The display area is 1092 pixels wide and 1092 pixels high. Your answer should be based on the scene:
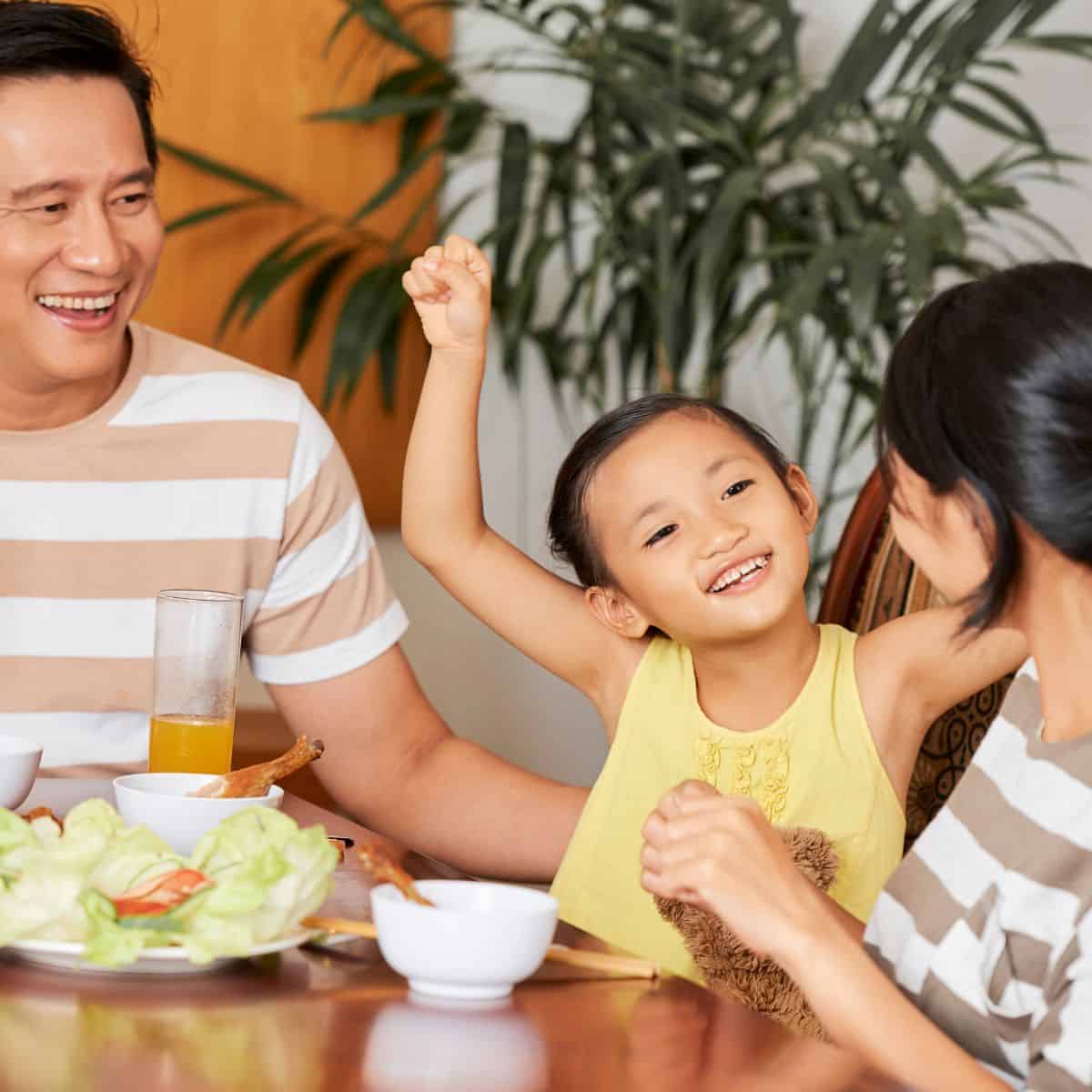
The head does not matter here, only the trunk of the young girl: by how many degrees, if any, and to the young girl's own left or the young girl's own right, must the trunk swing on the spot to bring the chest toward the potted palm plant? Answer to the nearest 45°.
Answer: approximately 180°

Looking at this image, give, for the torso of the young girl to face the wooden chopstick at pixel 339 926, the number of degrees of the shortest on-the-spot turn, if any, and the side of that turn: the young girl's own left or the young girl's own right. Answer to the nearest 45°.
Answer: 0° — they already face it

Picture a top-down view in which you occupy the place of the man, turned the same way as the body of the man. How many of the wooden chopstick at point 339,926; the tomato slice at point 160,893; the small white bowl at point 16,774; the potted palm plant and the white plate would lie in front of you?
4

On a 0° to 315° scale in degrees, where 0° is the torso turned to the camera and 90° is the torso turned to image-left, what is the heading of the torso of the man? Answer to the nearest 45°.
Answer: approximately 0°

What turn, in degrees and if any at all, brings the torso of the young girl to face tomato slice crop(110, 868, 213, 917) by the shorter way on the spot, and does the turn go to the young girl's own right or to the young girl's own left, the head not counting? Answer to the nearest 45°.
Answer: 0° — they already face it

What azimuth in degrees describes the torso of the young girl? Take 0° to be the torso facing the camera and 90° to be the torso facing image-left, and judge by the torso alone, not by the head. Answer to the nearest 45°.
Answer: approximately 0°

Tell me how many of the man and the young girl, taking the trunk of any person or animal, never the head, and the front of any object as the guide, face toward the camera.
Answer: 2

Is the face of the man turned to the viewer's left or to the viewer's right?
to the viewer's right

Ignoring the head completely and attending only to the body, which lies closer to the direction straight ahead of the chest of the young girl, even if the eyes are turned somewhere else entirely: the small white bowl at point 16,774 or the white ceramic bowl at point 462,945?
the white ceramic bowl
